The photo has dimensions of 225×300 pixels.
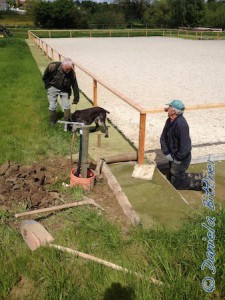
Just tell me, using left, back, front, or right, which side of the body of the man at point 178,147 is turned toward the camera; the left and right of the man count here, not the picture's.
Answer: left

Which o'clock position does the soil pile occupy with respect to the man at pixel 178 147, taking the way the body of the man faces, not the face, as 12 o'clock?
The soil pile is roughly at 11 o'clock from the man.
